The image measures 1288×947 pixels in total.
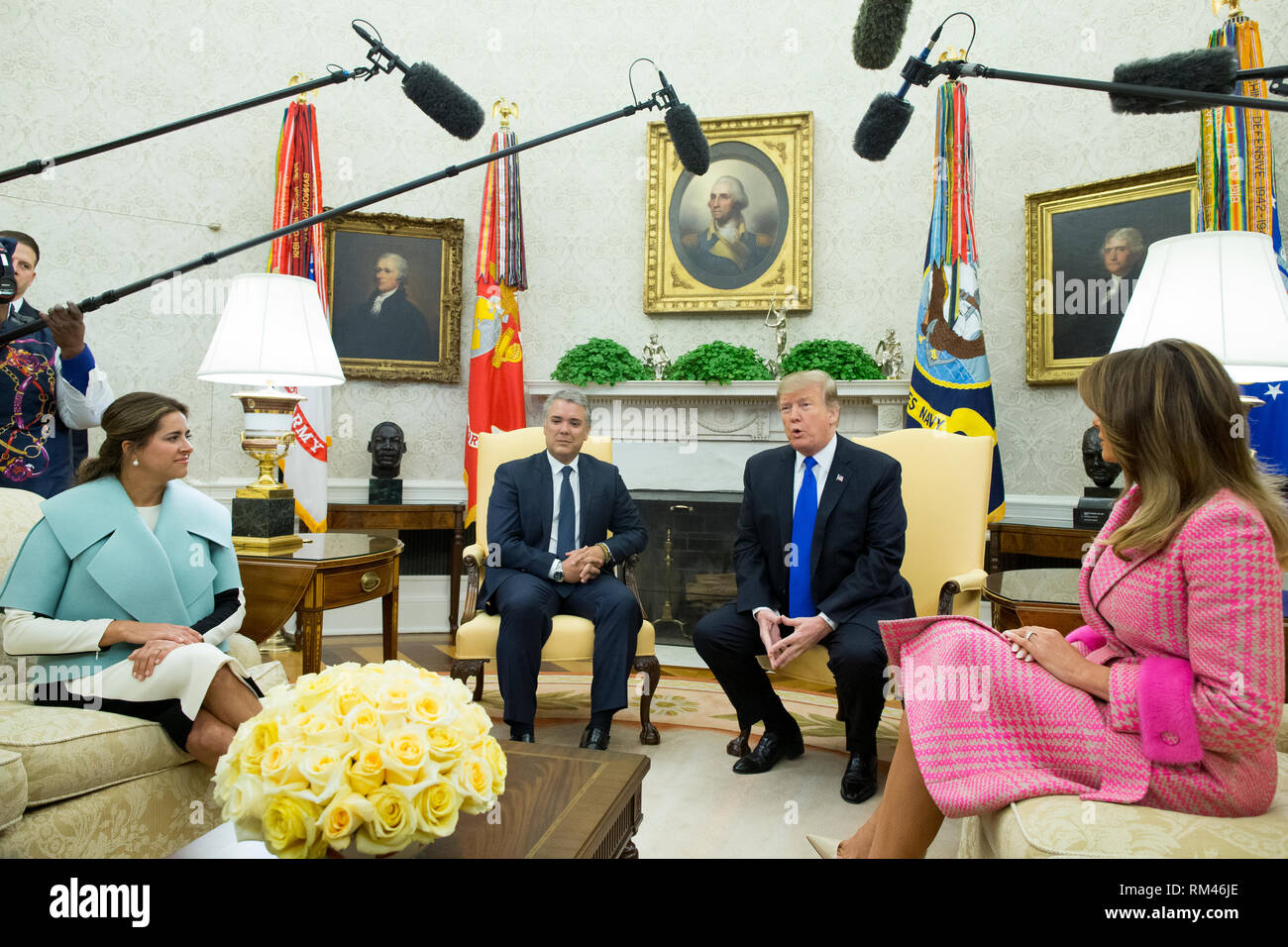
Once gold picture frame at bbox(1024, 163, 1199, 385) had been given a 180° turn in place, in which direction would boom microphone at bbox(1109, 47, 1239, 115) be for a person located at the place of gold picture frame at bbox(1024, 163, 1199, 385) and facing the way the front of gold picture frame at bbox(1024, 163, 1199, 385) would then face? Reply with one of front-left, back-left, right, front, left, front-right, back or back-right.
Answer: back-right

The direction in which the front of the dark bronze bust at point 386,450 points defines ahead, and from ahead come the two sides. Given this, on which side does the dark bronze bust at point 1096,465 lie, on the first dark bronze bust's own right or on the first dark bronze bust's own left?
on the first dark bronze bust's own left

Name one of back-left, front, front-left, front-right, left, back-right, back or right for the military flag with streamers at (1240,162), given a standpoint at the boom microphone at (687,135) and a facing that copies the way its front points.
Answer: front-left

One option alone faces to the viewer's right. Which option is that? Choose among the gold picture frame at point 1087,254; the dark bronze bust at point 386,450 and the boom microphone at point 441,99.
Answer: the boom microphone

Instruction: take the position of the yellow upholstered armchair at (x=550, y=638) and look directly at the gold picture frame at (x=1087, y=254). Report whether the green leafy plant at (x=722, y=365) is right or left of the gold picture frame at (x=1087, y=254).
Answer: left

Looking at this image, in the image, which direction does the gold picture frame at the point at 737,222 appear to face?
toward the camera

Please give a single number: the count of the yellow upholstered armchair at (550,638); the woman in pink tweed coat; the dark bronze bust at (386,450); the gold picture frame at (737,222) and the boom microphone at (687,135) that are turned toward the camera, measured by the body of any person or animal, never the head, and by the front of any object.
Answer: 3

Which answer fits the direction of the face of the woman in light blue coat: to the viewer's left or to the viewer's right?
to the viewer's right

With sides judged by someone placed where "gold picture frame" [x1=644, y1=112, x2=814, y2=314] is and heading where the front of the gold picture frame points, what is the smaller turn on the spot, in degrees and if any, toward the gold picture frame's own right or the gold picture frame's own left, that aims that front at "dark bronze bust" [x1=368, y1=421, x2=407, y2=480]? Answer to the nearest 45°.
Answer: approximately 90° to the gold picture frame's own right

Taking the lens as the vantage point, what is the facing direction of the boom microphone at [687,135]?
facing to the right of the viewer

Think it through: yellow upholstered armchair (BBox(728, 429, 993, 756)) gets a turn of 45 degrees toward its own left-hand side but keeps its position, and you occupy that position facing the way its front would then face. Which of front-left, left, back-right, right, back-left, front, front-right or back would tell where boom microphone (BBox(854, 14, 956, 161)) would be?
front

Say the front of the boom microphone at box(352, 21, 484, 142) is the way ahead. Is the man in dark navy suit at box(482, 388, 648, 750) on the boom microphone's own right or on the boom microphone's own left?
on the boom microphone's own left

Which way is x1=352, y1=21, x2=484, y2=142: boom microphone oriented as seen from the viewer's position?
to the viewer's right

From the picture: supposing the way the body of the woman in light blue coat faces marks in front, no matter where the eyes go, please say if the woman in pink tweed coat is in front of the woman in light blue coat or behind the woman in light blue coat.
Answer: in front
